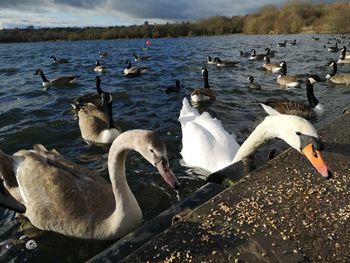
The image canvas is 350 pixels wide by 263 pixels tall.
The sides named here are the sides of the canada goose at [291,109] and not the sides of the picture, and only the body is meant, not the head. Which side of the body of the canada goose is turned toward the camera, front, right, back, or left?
right

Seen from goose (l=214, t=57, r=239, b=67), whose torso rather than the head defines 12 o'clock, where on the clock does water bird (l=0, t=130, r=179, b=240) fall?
The water bird is roughly at 9 o'clock from the goose.

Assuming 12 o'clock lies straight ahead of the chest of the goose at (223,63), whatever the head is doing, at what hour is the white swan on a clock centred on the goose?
The white swan is roughly at 9 o'clock from the goose.

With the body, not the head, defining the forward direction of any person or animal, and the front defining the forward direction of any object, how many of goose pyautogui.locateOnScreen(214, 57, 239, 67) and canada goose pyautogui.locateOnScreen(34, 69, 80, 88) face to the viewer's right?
0

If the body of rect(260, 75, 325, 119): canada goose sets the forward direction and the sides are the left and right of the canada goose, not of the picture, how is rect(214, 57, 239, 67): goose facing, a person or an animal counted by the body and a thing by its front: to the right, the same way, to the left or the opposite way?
the opposite way

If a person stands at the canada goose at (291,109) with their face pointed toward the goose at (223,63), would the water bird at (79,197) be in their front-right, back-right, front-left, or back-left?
back-left

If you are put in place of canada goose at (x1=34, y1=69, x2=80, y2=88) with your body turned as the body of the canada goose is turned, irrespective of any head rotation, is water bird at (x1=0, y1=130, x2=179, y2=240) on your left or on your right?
on your left

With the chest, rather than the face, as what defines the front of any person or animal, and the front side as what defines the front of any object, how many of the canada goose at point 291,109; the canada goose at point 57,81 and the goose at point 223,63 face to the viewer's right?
1

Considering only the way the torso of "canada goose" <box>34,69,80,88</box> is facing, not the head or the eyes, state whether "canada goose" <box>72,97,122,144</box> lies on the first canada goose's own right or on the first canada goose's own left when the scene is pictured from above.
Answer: on the first canada goose's own left

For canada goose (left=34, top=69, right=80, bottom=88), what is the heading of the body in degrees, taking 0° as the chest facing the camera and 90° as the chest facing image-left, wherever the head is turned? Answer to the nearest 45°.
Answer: approximately 90°

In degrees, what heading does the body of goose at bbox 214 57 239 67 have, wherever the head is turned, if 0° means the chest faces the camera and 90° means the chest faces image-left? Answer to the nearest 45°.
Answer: approximately 90°

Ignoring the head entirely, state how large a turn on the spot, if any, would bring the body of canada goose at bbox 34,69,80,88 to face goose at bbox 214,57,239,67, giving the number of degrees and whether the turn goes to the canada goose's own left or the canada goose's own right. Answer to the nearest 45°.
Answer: approximately 180°

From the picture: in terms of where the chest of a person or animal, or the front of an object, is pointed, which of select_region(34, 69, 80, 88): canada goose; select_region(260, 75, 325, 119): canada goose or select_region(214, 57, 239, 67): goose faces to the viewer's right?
select_region(260, 75, 325, 119): canada goose
